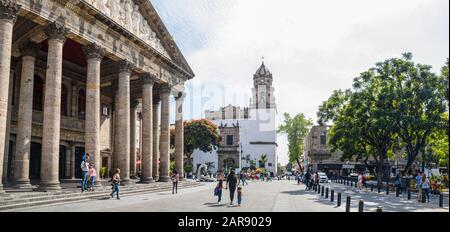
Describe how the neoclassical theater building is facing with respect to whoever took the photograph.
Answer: facing the viewer and to the right of the viewer
